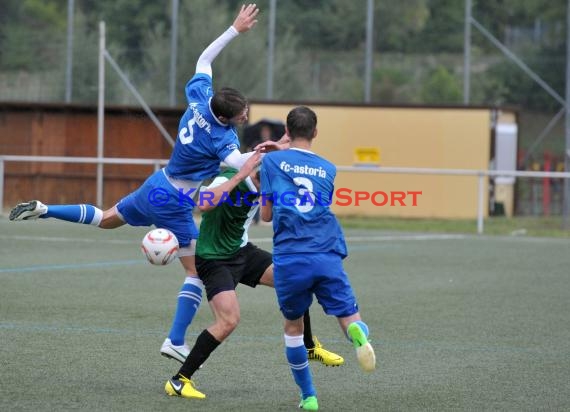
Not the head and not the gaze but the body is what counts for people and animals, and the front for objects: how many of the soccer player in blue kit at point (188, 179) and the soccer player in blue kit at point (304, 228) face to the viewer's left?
0

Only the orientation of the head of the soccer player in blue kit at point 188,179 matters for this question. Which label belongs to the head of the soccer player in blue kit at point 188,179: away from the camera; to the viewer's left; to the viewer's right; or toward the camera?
to the viewer's right

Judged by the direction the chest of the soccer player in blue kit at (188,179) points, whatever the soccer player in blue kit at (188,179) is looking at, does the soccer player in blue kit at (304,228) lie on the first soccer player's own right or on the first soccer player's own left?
on the first soccer player's own right

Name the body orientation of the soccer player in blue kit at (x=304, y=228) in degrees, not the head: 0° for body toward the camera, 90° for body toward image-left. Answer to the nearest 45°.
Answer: approximately 180°

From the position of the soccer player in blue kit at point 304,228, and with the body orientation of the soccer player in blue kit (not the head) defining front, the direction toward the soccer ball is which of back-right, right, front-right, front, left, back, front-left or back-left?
front-left

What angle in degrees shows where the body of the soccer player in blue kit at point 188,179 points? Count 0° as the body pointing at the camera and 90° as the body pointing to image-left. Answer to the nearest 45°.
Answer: approximately 225°

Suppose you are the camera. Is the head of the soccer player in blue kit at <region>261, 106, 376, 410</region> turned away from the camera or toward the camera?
away from the camera

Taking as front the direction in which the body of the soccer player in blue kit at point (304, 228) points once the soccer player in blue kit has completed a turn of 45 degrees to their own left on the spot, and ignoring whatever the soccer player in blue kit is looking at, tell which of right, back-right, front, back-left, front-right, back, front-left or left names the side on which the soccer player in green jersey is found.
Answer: front
